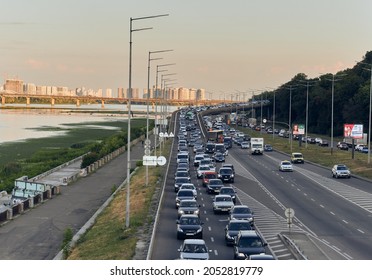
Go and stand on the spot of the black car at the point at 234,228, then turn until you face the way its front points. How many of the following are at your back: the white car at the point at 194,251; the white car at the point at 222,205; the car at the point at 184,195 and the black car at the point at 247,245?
2

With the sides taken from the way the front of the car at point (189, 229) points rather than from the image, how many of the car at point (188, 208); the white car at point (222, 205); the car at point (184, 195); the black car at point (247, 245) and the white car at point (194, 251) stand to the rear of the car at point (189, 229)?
3

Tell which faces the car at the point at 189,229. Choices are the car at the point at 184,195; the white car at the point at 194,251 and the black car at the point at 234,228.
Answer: the car at the point at 184,195

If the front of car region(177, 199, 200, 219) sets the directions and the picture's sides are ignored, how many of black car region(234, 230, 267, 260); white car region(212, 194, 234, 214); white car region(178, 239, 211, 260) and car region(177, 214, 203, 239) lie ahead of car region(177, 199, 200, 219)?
3

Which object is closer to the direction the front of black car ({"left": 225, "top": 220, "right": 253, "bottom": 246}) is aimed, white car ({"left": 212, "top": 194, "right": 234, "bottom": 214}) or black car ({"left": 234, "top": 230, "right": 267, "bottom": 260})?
the black car

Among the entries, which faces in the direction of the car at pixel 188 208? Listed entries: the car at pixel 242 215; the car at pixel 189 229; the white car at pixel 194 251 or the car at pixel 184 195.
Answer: the car at pixel 184 195

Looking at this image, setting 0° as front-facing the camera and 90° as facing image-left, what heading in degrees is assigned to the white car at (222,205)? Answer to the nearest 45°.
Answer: approximately 0°

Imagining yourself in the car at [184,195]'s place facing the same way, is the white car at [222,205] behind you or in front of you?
in front

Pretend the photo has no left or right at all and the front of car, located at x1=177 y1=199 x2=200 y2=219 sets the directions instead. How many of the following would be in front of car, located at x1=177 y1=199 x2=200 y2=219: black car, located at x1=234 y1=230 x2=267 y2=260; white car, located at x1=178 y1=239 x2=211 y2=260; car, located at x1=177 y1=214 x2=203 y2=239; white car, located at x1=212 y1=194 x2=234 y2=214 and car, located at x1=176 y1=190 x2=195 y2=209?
3

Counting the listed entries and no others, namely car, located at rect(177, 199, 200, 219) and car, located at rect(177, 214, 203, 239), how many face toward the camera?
2

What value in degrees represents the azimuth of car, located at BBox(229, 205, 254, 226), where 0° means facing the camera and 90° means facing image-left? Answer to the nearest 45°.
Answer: approximately 0°

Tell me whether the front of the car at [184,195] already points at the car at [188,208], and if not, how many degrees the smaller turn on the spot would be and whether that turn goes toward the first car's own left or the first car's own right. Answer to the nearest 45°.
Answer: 0° — it already faces it
